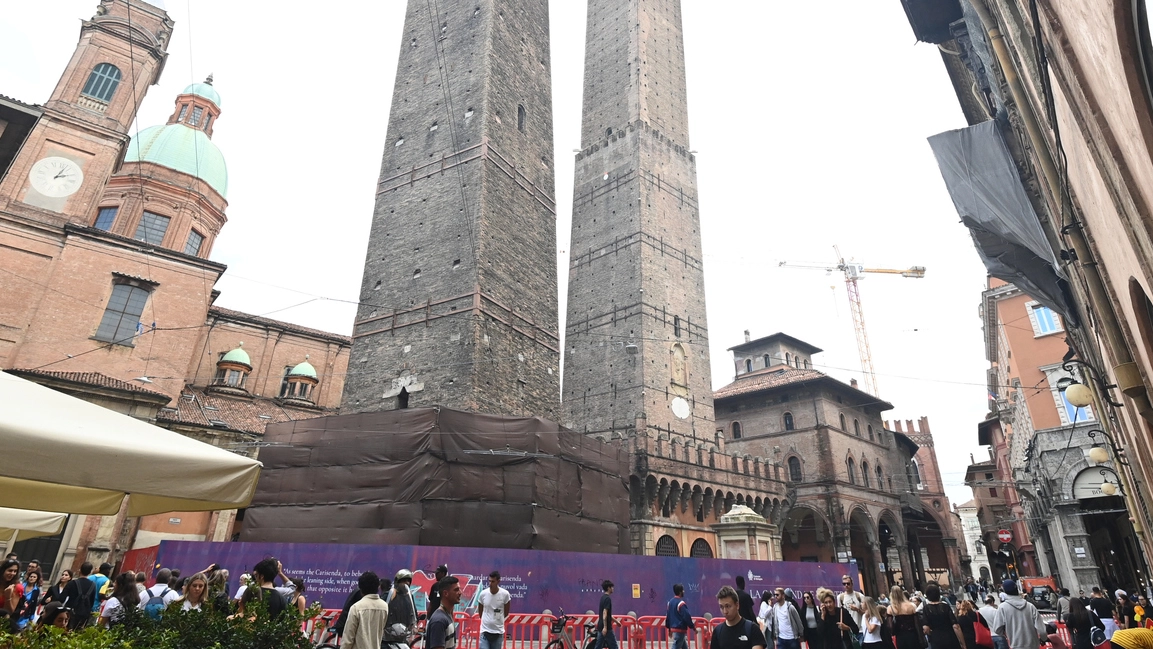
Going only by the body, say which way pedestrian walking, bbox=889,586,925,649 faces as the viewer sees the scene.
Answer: away from the camera

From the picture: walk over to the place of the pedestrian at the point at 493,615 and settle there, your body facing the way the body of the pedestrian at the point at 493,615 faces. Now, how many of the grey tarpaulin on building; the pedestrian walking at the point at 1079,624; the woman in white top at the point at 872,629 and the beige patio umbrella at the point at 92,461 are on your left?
3

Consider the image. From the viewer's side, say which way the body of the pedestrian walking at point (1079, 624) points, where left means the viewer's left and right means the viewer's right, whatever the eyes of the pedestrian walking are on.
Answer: facing away from the viewer

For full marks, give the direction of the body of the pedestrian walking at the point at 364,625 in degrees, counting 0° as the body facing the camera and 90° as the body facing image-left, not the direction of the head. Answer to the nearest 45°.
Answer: approximately 180°

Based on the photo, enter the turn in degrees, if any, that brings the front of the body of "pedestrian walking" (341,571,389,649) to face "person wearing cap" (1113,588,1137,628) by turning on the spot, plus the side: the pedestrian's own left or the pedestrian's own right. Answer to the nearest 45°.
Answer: approximately 90° to the pedestrian's own right

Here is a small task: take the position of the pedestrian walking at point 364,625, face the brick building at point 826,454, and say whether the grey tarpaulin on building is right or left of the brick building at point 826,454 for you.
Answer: right

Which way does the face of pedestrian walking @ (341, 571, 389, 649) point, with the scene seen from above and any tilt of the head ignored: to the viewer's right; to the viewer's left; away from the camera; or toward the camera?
away from the camera

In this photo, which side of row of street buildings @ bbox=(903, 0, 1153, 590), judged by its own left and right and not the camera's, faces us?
left

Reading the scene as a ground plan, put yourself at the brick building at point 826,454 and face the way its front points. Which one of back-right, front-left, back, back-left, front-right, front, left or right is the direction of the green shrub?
front-right

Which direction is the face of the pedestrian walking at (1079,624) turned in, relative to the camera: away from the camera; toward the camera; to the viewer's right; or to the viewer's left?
away from the camera

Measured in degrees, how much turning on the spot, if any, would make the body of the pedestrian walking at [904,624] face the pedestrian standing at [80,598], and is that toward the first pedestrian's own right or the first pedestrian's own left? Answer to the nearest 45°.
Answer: approximately 135° to the first pedestrian's own left
